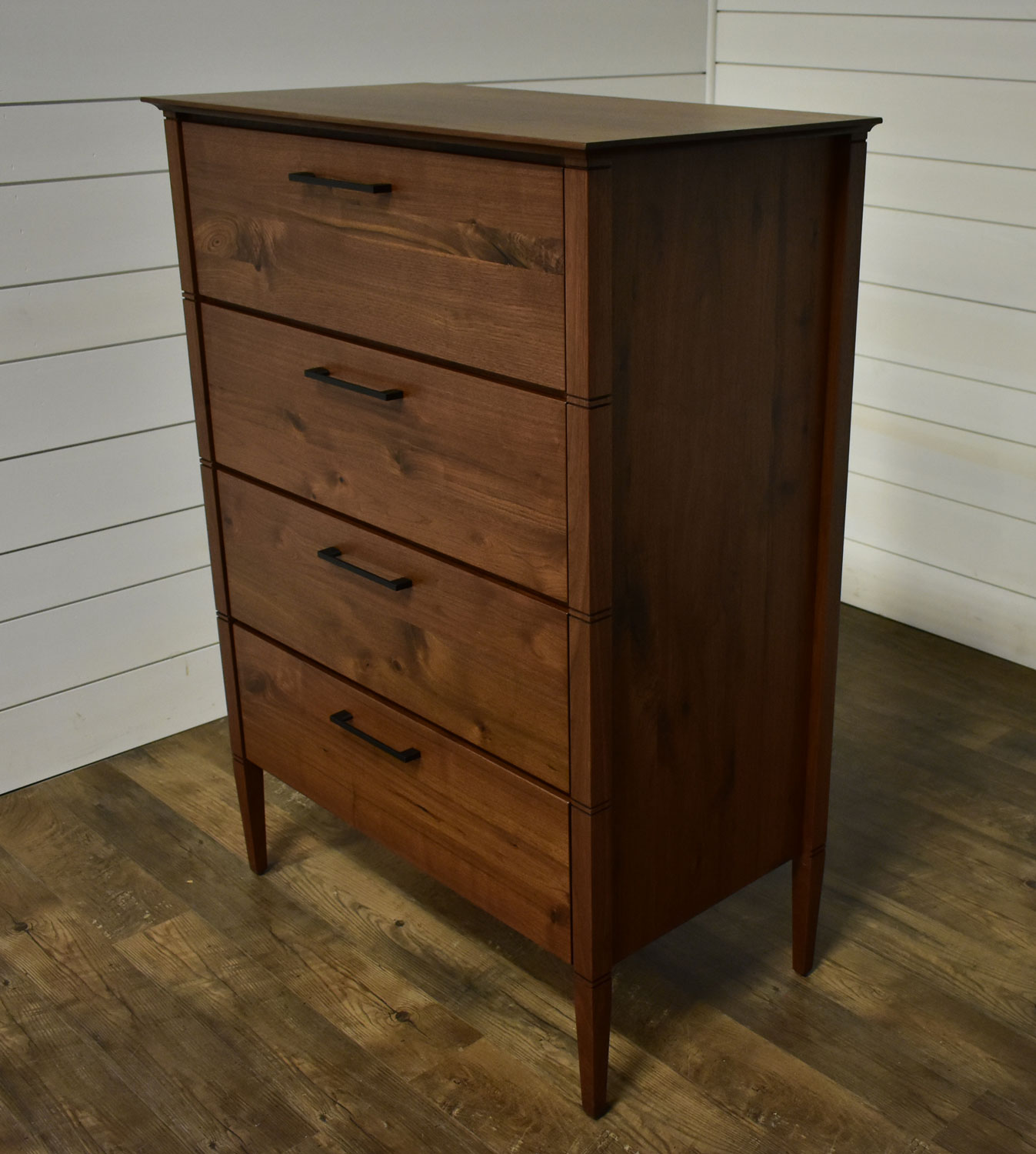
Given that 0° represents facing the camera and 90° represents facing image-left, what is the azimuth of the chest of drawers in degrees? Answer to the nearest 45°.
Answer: approximately 45°
